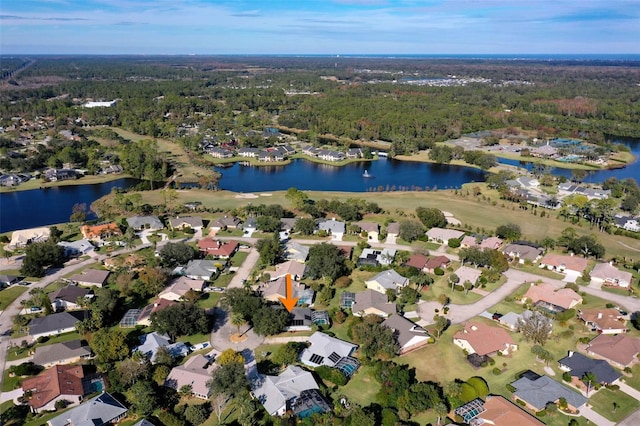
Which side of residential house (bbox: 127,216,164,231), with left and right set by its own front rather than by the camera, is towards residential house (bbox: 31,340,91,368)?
front

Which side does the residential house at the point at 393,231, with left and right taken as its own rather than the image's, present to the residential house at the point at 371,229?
right

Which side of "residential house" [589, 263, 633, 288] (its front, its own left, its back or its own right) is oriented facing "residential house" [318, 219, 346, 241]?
right

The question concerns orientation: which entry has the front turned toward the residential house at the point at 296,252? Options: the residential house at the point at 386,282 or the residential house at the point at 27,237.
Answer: the residential house at the point at 27,237

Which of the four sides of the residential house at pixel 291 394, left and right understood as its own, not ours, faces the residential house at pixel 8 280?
front

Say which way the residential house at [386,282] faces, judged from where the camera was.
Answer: facing the viewer and to the right of the viewer

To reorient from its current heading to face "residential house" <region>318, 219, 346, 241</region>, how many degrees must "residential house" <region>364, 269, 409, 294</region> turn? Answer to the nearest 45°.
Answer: approximately 180°

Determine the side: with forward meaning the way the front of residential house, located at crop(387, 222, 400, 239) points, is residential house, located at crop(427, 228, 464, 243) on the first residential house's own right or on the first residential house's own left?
on the first residential house's own left

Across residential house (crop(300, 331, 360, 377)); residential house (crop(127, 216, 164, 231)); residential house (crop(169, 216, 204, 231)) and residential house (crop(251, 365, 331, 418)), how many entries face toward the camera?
2
